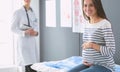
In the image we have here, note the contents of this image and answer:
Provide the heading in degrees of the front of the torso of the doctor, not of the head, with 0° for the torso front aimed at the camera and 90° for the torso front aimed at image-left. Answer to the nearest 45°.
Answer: approximately 315°
